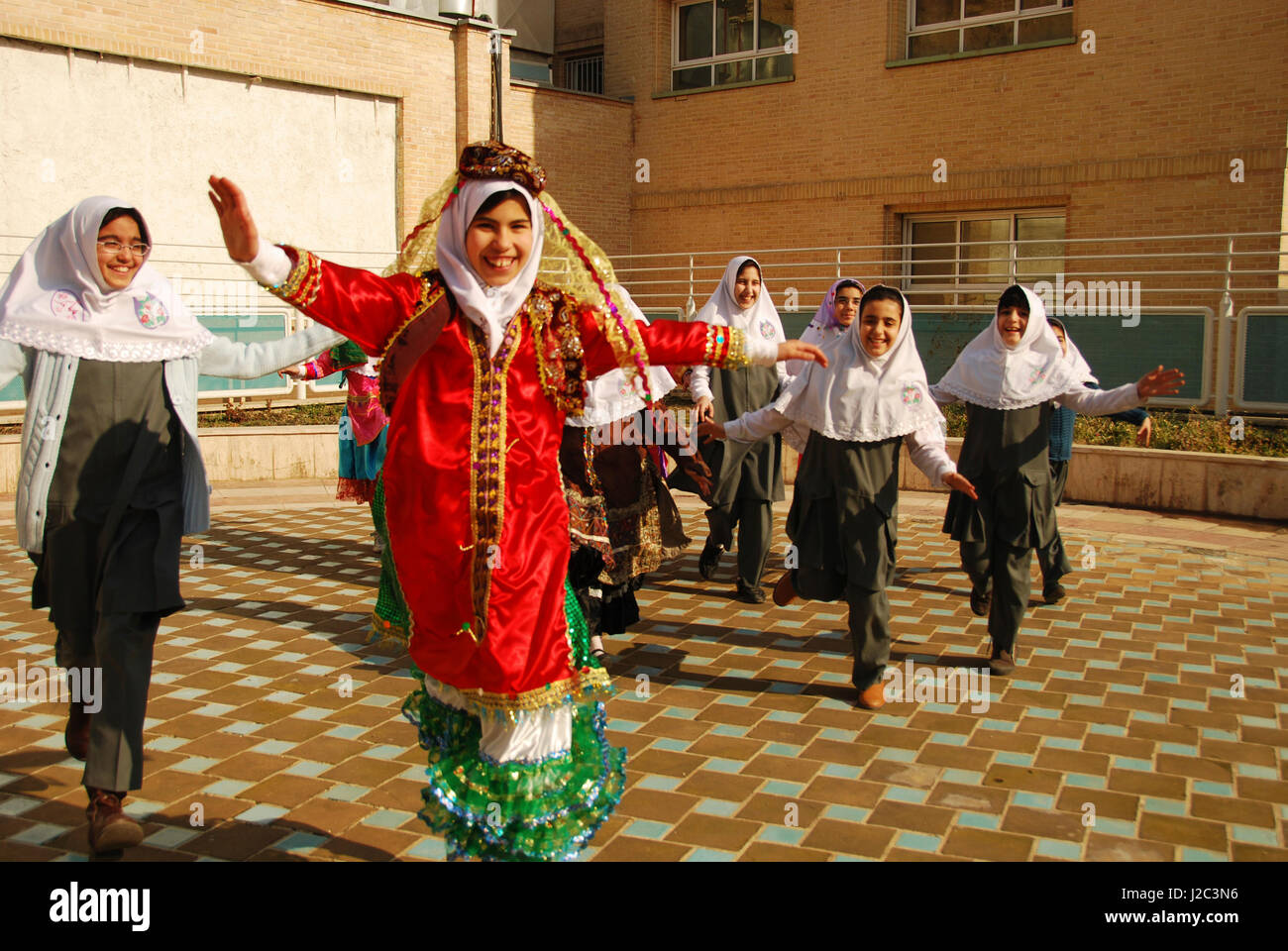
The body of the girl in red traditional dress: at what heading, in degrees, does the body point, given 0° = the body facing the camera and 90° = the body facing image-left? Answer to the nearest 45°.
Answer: approximately 0°

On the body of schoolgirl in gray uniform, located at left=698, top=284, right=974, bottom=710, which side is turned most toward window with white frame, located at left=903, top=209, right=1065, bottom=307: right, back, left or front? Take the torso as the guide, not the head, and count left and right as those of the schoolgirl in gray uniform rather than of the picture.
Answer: back

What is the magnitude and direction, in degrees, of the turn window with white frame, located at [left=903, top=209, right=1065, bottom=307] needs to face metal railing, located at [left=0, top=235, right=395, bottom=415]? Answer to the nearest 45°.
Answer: approximately 45° to its right

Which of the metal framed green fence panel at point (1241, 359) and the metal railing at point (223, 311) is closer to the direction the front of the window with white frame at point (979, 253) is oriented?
the metal framed green fence panel

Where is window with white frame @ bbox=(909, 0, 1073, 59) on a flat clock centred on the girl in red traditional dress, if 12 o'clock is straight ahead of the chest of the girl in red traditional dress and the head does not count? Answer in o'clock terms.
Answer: The window with white frame is roughly at 7 o'clock from the girl in red traditional dress.
